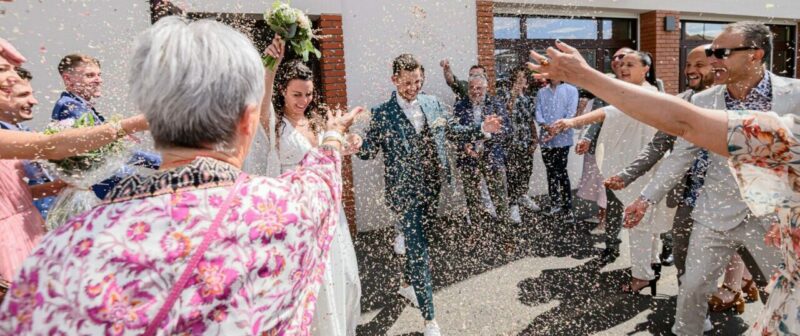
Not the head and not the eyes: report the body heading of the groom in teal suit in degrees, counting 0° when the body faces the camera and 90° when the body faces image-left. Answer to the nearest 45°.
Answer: approximately 0°

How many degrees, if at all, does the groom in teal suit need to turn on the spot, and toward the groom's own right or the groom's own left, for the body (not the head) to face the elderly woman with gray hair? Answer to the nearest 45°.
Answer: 0° — they already face them

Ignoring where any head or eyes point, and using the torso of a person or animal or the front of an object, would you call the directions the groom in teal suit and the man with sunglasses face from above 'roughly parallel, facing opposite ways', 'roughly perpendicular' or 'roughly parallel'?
roughly perpendicular

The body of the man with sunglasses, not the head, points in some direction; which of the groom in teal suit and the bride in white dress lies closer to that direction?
the bride in white dress

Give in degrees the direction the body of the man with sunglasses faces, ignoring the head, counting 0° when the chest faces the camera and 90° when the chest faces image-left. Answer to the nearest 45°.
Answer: approximately 45°
